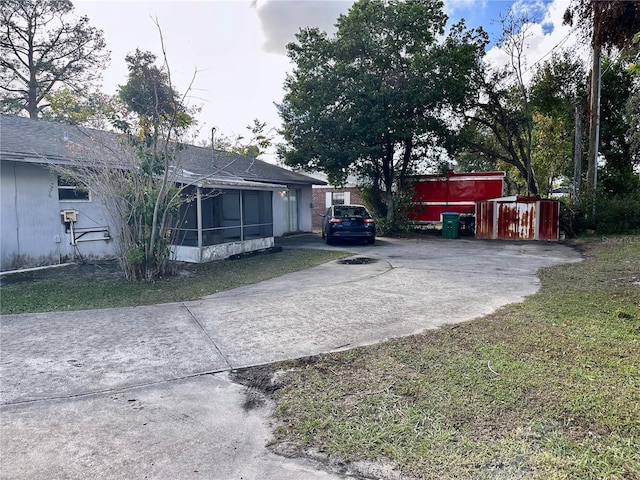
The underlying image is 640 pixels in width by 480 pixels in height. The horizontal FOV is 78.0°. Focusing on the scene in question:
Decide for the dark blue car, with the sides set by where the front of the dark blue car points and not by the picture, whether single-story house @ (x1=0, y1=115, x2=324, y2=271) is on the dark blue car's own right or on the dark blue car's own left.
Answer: on the dark blue car's own left

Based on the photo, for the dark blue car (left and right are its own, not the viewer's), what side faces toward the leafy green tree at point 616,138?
right

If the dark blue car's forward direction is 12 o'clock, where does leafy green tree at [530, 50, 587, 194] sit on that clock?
The leafy green tree is roughly at 2 o'clock from the dark blue car.

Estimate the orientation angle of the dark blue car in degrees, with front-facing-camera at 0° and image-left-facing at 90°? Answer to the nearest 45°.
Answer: approximately 180°

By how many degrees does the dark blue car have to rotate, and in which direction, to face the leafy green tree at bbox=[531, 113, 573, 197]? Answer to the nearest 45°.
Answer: approximately 45° to its right

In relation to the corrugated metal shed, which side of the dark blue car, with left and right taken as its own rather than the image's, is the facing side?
right

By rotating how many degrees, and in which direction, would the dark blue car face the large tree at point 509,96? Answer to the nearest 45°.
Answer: approximately 45° to its right
